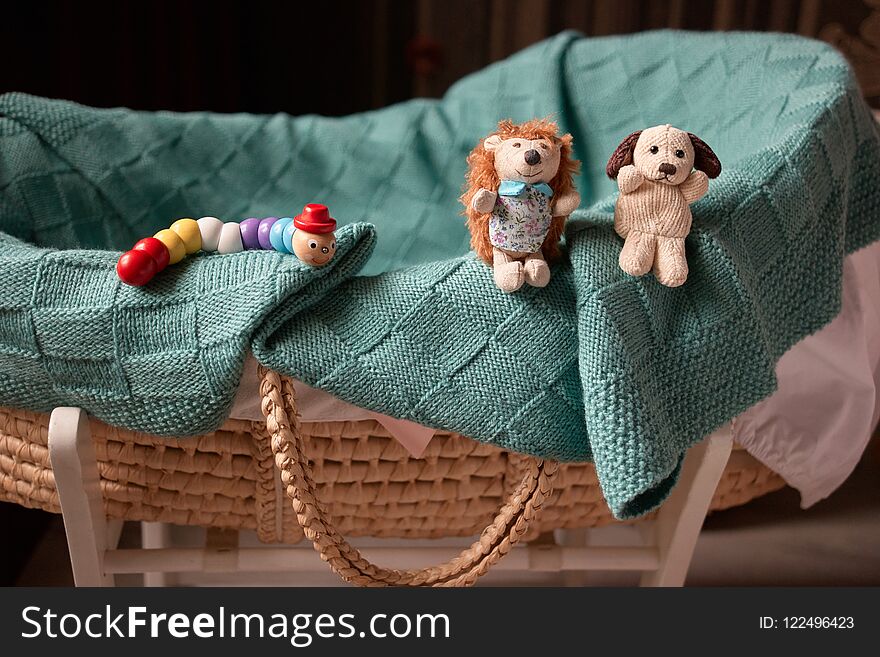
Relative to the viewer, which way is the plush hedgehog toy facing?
toward the camera
